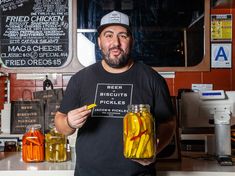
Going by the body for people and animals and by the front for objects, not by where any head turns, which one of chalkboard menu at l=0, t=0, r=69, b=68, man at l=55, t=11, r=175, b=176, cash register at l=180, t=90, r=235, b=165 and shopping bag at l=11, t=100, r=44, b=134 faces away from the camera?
the cash register

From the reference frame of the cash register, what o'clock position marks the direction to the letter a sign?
The letter a sign is roughly at 12 o'clock from the cash register.

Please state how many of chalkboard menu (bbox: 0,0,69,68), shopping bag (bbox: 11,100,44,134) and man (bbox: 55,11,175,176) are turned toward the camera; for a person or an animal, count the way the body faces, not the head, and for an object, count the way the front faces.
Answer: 3

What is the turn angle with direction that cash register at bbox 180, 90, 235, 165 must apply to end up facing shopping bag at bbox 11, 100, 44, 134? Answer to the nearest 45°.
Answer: approximately 90° to its left

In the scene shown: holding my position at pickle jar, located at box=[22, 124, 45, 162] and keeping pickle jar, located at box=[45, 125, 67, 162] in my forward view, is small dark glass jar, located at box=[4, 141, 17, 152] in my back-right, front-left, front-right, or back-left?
back-left

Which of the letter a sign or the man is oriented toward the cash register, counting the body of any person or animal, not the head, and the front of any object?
the letter a sign

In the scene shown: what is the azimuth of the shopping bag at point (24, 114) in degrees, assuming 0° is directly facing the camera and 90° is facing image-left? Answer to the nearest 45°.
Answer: approximately 0°

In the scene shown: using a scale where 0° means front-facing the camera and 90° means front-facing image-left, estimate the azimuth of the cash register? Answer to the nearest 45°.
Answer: approximately 180°
